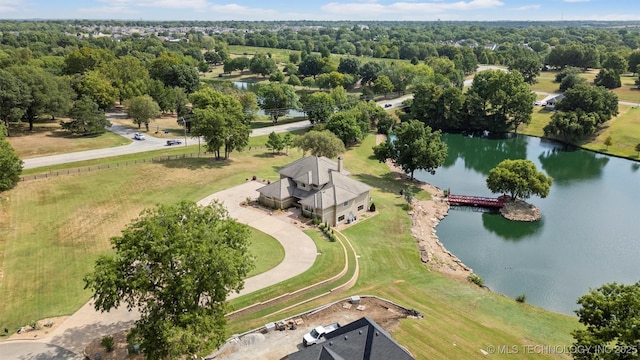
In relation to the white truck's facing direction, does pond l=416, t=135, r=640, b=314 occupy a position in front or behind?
behind

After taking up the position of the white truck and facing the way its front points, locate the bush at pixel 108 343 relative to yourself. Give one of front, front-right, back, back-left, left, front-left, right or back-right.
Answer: front-right

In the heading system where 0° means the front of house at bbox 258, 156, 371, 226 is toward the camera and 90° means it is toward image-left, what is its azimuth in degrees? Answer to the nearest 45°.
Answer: approximately 45°

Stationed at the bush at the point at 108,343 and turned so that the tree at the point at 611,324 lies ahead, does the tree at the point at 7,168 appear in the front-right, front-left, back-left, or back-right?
back-left

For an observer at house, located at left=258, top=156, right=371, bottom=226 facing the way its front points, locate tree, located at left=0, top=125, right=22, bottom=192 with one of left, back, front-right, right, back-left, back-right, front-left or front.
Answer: front-right

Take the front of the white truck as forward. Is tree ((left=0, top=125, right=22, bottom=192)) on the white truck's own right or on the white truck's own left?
on the white truck's own right

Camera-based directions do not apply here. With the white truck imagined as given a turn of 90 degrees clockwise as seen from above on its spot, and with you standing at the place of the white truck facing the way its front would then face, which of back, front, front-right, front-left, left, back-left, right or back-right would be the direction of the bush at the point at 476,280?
right

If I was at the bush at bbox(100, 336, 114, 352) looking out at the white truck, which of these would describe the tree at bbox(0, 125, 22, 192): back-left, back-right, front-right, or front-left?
back-left

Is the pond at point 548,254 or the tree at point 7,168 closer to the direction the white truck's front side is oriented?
the tree
